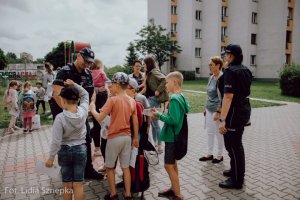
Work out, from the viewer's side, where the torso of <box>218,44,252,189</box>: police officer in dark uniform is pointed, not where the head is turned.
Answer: to the viewer's left

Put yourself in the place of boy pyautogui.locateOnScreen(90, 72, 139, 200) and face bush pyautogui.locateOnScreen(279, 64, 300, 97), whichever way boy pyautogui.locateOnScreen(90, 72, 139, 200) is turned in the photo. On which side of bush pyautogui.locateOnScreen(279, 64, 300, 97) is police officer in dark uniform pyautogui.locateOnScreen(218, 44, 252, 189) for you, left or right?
right

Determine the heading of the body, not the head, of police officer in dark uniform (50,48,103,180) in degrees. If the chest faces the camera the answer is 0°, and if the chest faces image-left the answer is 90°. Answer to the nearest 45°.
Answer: approximately 315°

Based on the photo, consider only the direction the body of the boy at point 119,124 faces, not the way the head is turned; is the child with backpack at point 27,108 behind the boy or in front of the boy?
in front

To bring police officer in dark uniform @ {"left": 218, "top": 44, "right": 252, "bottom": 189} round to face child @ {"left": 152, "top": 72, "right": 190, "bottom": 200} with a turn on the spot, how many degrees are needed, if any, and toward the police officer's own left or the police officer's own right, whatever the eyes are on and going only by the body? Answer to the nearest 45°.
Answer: approximately 45° to the police officer's own left

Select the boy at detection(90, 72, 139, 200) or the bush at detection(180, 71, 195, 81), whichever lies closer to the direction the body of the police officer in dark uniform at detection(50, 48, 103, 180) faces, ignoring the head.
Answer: the boy

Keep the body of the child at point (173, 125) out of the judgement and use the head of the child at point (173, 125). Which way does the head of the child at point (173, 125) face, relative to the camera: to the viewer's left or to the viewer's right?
to the viewer's left

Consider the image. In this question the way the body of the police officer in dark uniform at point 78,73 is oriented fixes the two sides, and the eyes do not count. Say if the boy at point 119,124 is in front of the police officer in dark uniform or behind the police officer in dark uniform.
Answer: in front

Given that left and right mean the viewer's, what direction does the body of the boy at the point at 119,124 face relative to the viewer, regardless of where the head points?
facing away from the viewer and to the left of the viewer

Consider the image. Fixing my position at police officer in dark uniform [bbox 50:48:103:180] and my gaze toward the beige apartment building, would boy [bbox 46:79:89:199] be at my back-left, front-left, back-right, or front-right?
back-right

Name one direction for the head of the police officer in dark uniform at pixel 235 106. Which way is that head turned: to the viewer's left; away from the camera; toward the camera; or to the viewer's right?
to the viewer's left

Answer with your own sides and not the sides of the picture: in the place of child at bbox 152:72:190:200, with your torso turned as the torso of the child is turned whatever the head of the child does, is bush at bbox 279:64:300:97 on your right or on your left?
on your right

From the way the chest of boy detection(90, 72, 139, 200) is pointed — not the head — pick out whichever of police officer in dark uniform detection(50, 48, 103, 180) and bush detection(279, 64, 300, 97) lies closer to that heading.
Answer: the police officer in dark uniform

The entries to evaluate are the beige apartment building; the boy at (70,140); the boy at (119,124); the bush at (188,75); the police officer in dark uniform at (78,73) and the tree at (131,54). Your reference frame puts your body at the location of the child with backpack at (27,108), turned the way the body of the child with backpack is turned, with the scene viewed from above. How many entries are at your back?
3

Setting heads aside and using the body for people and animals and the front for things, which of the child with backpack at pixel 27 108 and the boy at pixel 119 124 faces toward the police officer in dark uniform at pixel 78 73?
the boy

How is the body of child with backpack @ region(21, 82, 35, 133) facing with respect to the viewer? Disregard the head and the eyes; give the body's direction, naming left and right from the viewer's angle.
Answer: facing away from the viewer
